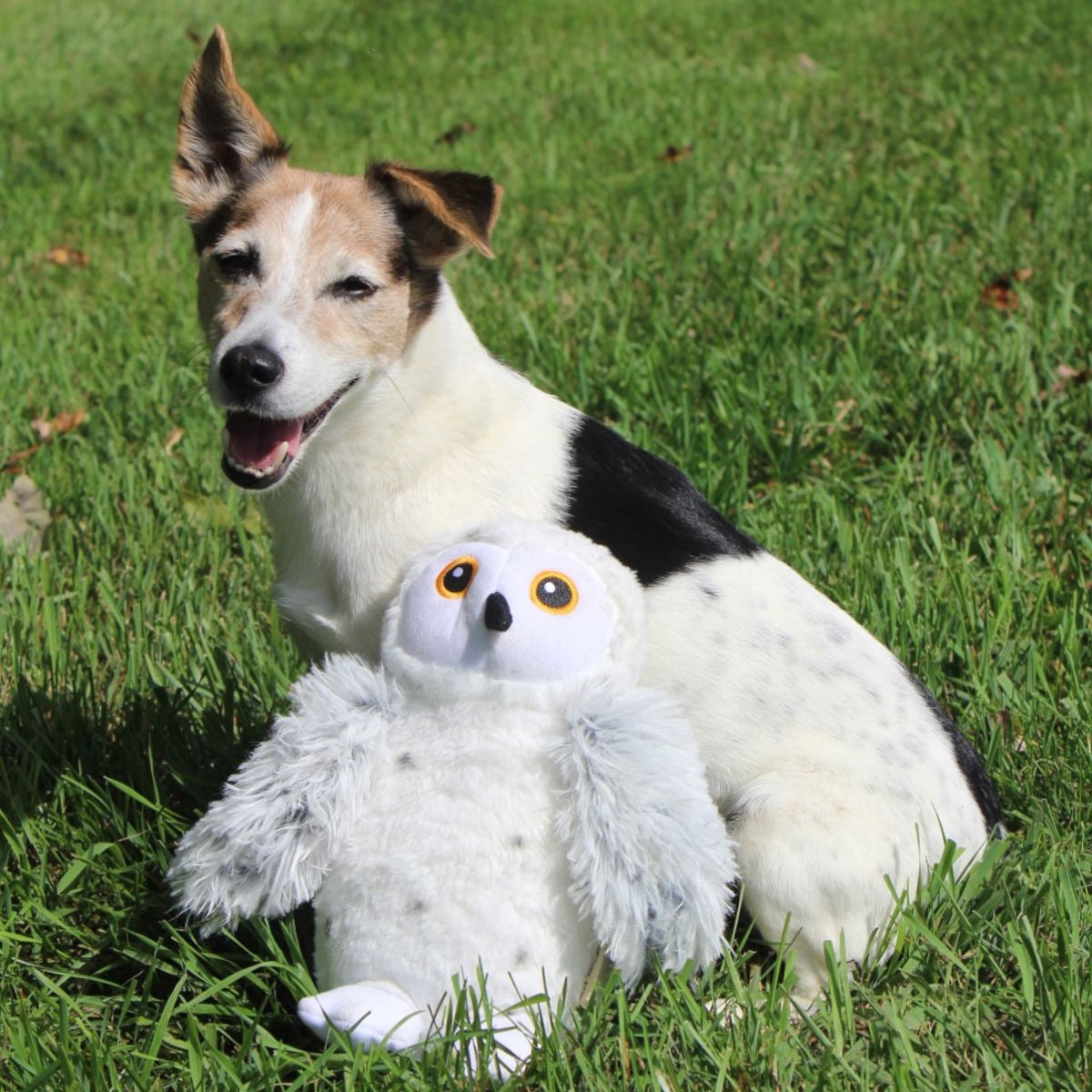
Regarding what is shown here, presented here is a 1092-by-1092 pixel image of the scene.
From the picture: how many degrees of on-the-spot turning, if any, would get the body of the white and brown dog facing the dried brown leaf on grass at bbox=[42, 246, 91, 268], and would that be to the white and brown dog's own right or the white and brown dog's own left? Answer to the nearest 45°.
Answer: approximately 45° to the white and brown dog's own right

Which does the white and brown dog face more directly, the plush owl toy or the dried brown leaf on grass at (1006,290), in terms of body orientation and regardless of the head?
the plush owl toy

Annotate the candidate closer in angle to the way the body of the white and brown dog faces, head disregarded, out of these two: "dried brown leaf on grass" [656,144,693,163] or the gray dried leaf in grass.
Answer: the gray dried leaf in grass

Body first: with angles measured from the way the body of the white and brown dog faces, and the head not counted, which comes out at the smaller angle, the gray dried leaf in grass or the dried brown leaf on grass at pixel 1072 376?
the gray dried leaf in grass

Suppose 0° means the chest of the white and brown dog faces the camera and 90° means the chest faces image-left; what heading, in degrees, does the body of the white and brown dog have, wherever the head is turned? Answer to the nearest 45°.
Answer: approximately 90°

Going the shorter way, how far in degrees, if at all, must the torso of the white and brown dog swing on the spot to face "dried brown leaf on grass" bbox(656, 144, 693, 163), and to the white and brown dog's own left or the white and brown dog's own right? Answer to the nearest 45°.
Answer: approximately 90° to the white and brown dog's own right

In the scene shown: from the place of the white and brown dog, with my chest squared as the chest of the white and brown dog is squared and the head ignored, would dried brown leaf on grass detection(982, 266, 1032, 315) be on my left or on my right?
on my right

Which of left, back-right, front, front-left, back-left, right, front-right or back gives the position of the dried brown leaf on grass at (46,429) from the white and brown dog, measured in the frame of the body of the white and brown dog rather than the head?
front-right
